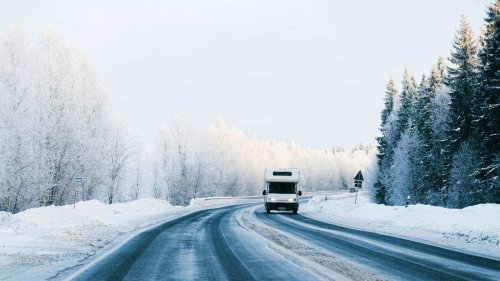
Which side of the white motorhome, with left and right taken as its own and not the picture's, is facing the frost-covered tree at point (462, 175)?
left

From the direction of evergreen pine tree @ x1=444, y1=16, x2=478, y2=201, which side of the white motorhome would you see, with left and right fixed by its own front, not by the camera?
left

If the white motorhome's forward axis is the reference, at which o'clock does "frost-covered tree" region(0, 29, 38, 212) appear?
The frost-covered tree is roughly at 2 o'clock from the white motorhome.

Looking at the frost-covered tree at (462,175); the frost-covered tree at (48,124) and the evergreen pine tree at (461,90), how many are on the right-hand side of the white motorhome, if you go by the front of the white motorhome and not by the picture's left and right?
1

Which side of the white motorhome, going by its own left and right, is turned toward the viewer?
front

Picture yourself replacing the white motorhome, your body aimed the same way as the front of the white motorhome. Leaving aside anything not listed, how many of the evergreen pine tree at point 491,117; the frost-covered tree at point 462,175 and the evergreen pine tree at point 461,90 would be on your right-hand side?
0

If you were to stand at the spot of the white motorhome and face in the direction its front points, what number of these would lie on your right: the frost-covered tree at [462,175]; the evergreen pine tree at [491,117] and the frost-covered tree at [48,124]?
1

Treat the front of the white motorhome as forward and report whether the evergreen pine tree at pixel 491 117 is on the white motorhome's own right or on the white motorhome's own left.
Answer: on the white motorhome's own left

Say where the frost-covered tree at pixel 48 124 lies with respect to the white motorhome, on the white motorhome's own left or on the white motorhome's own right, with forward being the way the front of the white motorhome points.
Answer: on the white motorhome's own right

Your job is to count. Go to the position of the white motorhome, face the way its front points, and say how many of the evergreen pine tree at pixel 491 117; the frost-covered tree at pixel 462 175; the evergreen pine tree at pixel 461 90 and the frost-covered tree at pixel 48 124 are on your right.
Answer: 1
